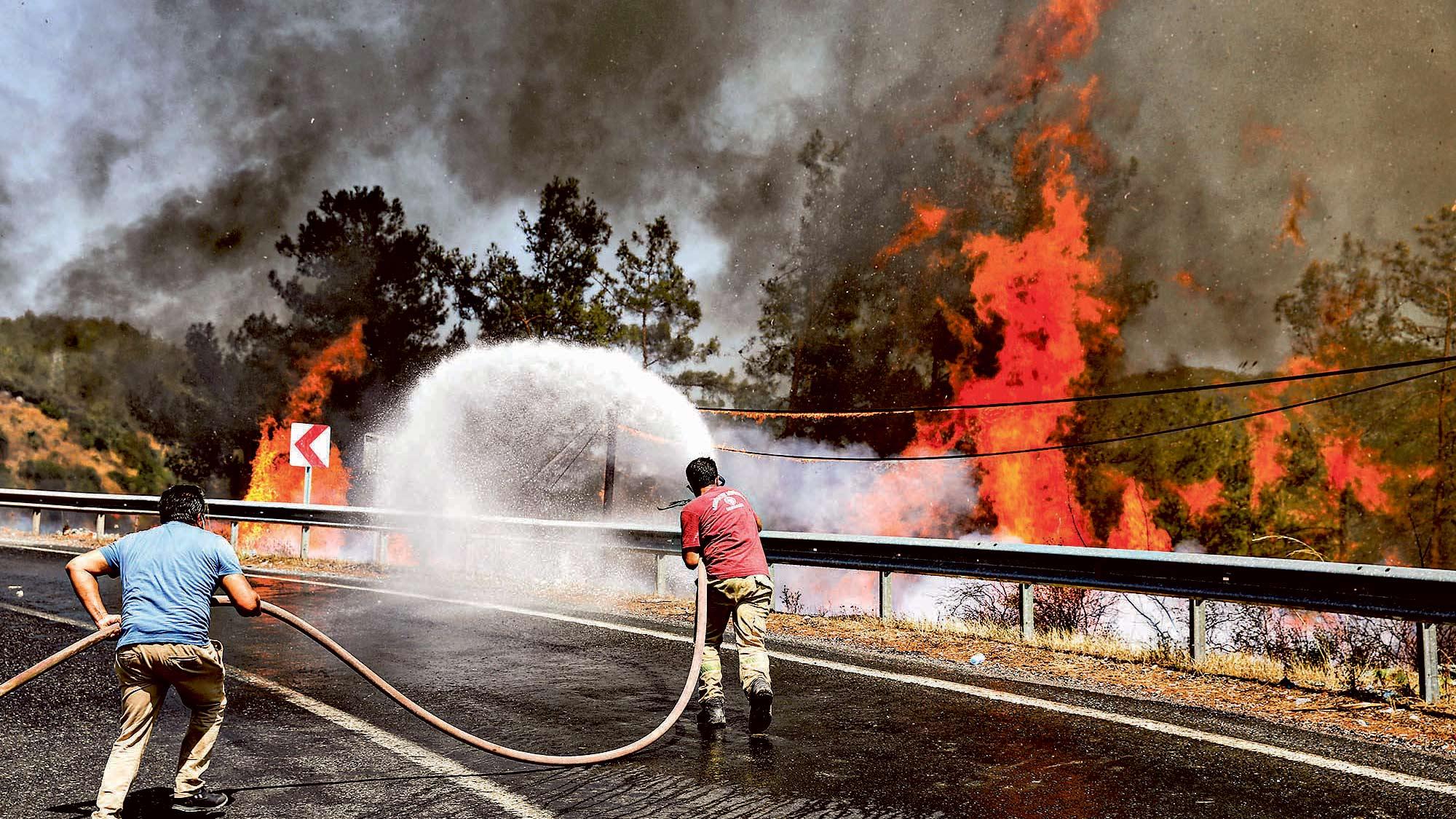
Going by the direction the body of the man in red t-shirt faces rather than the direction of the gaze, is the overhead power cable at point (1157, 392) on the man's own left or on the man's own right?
on the man's own right

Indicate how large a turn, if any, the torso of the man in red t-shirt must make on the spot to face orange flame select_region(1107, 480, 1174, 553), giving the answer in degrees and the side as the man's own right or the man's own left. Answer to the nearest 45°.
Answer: approximately 90° to the man's own right

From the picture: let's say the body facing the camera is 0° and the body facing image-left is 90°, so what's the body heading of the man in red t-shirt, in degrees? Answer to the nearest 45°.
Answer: approximately 135°

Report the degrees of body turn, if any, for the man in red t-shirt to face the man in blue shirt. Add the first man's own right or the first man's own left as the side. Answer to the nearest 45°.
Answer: approximately 90° to the first man's own left

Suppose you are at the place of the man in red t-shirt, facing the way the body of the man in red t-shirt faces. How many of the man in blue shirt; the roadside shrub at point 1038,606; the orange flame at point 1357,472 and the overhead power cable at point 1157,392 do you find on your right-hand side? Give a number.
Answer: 3

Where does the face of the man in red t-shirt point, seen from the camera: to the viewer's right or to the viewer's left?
to the viewer's left

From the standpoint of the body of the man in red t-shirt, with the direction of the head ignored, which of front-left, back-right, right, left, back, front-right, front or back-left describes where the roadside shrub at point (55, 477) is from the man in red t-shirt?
front

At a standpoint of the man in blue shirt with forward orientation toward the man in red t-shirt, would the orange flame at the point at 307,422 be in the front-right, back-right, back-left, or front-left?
front-left

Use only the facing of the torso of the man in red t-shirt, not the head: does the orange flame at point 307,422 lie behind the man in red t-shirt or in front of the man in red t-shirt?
in front

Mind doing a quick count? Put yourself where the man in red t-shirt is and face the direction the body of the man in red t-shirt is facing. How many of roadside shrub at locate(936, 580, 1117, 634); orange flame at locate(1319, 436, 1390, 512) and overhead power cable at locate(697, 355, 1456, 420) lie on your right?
3

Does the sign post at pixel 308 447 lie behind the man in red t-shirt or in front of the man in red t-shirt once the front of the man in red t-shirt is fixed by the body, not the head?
in front

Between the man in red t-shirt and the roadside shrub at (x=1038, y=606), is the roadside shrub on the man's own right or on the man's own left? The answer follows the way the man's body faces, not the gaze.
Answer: on the man's own right

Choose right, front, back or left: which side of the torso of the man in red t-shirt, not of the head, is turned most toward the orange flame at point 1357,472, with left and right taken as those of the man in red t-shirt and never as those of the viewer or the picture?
right
